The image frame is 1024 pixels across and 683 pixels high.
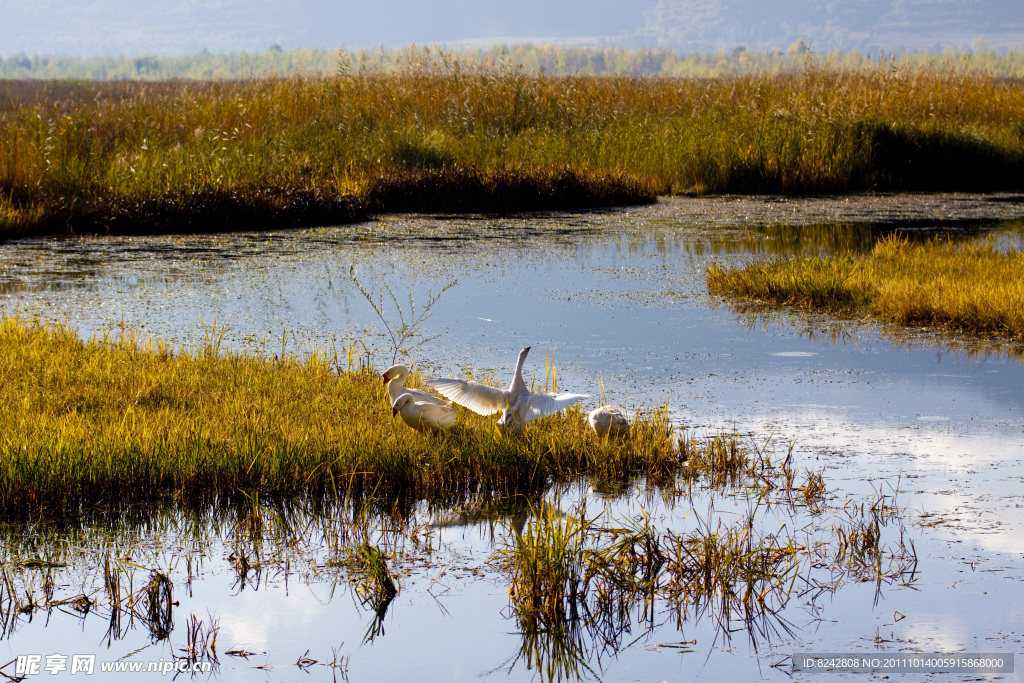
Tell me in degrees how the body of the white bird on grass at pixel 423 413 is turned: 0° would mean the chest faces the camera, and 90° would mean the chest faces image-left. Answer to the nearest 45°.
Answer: approximately 90°

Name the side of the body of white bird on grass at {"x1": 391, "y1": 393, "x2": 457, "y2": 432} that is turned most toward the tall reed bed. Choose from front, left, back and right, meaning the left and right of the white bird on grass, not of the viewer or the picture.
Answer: right

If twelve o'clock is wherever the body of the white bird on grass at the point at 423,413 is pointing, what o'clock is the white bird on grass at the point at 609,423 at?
the white bird on grass at the point at 609,423 is roughly at 6 o'clock from the white bird on grass at the point at 423,413.
